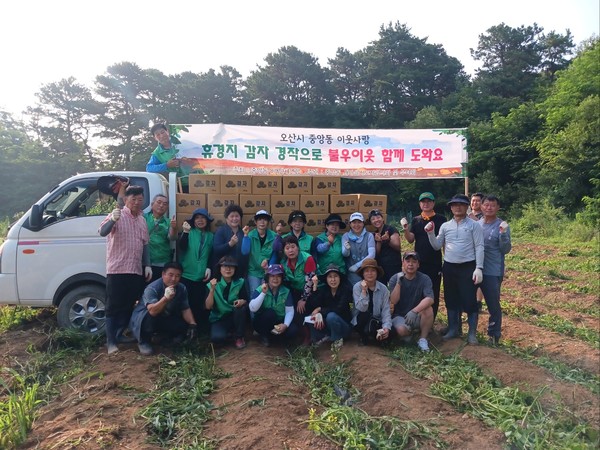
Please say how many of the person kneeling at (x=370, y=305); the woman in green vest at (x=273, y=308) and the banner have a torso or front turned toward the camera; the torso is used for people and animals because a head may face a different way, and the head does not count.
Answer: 3

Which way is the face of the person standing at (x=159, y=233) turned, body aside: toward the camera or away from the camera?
toward the camera

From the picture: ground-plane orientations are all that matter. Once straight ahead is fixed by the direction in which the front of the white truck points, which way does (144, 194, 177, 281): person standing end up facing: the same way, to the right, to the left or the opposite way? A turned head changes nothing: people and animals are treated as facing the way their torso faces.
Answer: to the left

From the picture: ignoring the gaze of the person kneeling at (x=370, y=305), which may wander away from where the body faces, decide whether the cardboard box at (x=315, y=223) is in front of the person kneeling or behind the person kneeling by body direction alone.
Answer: behind

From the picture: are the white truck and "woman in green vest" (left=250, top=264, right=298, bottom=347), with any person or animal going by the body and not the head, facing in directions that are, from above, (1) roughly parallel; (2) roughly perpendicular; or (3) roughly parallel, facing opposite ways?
roughly perpendicular

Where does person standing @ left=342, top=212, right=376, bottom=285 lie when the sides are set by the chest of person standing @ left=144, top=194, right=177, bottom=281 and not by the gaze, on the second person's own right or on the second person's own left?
on the second person's own left

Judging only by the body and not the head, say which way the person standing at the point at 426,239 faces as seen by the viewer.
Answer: toward the camera

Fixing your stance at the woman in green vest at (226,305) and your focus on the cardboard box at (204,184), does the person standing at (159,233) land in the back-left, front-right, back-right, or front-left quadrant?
front-left

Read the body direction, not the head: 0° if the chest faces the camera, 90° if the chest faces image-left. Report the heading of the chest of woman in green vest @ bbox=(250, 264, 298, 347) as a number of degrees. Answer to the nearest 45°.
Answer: approximately 0°

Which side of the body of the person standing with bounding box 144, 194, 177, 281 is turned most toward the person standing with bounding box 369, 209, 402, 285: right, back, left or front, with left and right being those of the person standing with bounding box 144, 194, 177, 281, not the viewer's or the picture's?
left

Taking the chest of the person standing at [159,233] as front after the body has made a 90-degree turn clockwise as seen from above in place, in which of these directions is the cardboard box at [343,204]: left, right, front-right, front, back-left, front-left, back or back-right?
back

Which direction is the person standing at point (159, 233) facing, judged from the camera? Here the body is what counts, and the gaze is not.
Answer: toward the camera

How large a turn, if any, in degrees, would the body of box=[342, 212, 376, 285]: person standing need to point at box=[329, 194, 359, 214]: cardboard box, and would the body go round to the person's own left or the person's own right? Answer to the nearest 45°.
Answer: approximately 180°

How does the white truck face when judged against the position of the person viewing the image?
facing to the left of the viewer
